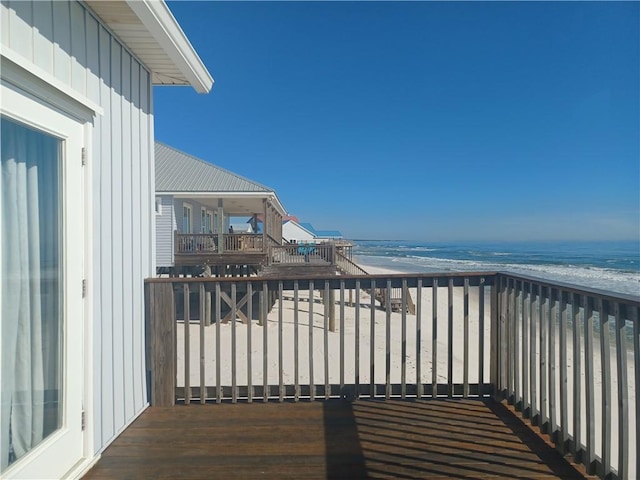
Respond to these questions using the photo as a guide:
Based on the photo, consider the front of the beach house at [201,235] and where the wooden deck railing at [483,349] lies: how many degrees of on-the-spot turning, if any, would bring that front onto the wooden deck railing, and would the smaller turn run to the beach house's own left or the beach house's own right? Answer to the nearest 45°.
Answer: approximately 90° to the beach house's own right

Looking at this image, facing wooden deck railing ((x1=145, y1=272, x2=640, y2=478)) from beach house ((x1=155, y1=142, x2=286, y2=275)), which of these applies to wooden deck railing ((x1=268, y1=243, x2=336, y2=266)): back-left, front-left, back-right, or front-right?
front-left

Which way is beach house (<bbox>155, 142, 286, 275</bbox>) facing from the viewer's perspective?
to the viewer's right

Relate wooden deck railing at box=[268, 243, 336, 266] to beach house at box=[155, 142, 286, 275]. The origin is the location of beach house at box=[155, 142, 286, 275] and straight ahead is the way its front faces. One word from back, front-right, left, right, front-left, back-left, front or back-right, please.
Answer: front

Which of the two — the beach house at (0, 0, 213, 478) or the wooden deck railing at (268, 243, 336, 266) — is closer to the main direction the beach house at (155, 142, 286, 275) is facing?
the wooden deck railing

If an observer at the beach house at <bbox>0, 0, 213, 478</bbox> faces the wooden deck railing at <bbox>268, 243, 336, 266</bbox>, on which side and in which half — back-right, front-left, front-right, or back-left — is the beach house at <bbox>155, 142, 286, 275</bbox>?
front-left

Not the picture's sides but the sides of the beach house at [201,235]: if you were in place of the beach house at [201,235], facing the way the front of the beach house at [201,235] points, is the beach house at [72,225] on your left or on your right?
on your right
